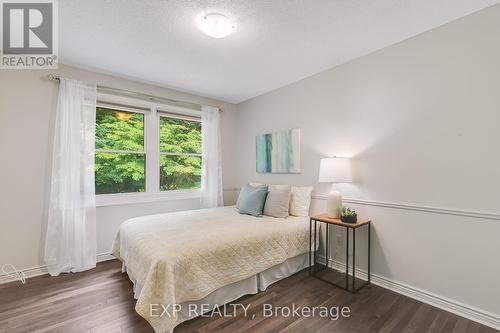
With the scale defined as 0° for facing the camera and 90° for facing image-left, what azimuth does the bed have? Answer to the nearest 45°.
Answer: approximately 45°

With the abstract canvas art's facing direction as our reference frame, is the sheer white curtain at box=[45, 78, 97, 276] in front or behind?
in front

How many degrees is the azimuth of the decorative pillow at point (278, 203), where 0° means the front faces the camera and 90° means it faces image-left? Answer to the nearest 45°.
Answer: approximately 45°

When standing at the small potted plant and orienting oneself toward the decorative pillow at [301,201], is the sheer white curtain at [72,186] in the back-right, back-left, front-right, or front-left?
front-left

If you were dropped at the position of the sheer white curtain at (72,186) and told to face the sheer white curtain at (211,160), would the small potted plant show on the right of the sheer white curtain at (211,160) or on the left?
right

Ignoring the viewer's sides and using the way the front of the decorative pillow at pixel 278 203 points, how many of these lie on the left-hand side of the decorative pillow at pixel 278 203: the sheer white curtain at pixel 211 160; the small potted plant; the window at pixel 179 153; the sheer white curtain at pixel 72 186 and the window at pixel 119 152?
1

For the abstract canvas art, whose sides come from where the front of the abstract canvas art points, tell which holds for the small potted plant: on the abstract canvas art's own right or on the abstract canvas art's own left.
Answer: on the abstract canvas art's own left

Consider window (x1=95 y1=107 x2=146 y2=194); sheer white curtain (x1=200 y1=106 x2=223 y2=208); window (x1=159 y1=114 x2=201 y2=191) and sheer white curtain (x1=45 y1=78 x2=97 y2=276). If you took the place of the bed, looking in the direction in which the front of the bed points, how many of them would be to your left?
0

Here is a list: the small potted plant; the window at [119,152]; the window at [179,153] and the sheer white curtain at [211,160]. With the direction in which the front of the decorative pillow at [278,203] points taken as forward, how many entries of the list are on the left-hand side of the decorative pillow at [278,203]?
1

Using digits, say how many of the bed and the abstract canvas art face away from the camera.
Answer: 0

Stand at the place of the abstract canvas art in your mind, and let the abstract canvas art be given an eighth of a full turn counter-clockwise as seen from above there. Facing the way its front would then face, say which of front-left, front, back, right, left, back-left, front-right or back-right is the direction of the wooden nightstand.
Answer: front-left

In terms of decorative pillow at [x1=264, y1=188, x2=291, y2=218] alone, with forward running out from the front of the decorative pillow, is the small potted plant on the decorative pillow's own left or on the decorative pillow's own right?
on the decorative pillow's own left

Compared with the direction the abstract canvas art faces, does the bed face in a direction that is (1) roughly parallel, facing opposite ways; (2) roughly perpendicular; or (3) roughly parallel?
roughly parallel

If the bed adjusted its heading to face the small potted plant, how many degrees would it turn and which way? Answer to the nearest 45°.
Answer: approximately 135° to its left

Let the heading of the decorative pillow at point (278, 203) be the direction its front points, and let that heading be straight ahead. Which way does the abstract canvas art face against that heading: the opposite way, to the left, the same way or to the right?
the same way
